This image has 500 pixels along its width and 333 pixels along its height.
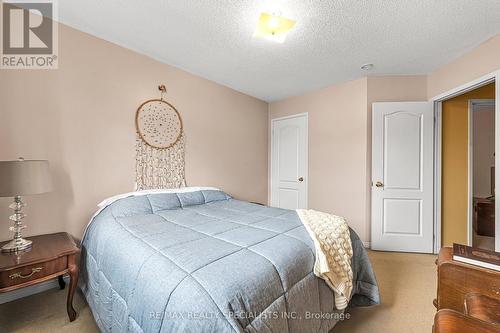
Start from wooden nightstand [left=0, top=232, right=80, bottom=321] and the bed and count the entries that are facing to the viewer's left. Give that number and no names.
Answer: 0

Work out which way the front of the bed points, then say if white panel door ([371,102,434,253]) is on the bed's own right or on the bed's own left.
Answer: on the bed's own left

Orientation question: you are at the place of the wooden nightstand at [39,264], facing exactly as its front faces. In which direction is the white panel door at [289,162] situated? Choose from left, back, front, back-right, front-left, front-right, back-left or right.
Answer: front-left

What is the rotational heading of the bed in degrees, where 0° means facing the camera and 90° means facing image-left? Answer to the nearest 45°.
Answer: approximately 315°

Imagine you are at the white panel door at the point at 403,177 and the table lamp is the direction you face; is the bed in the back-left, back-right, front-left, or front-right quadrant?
front-left

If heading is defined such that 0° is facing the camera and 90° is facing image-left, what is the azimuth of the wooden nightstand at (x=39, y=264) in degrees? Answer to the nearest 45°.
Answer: approximately 315°

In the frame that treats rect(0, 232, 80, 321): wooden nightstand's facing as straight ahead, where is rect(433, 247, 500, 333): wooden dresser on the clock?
The wooden dresser is roughly at 12 o'clock from the wooden nightstand.

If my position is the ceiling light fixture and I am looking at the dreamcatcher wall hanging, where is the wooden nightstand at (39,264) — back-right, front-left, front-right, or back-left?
front-left

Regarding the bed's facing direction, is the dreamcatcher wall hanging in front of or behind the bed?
behind
